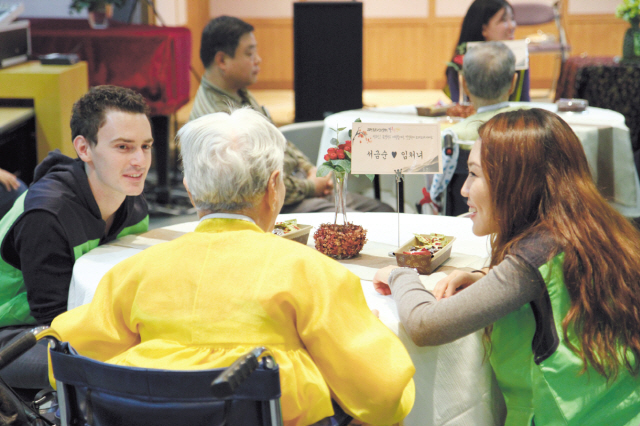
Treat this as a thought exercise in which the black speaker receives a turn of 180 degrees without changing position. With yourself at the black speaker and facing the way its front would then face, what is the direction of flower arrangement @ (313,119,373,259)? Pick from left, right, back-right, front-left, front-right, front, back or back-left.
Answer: back

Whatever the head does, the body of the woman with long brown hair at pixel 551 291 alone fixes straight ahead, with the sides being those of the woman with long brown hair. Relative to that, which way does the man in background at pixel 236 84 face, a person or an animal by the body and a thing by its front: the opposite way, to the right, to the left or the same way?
the opposite way

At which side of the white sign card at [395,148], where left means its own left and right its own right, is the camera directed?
front

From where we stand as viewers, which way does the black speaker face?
facing the viewer

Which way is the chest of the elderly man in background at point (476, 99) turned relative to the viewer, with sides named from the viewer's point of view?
facing away from the viewer

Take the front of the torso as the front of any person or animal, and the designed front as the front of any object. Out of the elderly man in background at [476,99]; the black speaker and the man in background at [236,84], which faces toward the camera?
the black speaker

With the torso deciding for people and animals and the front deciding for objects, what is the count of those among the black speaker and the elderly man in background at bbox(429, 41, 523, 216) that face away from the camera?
1

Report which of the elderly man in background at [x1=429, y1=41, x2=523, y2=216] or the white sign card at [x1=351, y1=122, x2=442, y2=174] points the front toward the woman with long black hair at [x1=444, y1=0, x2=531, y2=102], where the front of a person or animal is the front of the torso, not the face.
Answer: the elderly man in background

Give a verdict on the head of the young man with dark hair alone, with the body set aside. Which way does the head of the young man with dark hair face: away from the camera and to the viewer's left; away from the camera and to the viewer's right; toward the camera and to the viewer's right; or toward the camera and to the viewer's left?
toward the camera and to the viewer's right

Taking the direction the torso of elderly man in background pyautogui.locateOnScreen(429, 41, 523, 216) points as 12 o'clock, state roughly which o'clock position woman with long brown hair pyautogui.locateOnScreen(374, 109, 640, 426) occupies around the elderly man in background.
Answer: The woman with long brown hair is roughly at 6 o'clock from the elderly man in background.

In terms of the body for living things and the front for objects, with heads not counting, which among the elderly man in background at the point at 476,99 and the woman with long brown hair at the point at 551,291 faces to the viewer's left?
the woman with long brown hair

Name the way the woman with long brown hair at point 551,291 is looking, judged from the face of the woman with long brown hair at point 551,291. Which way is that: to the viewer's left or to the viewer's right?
to the viewer's left

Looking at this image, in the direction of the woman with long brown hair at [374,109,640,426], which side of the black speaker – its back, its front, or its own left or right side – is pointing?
front

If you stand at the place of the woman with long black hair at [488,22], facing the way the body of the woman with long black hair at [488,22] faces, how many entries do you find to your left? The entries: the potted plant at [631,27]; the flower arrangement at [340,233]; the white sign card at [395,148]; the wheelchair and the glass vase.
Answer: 1

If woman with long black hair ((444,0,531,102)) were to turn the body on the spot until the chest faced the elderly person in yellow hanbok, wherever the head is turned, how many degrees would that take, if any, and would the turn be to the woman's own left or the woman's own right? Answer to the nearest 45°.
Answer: approximately 45° to the woman's own right
